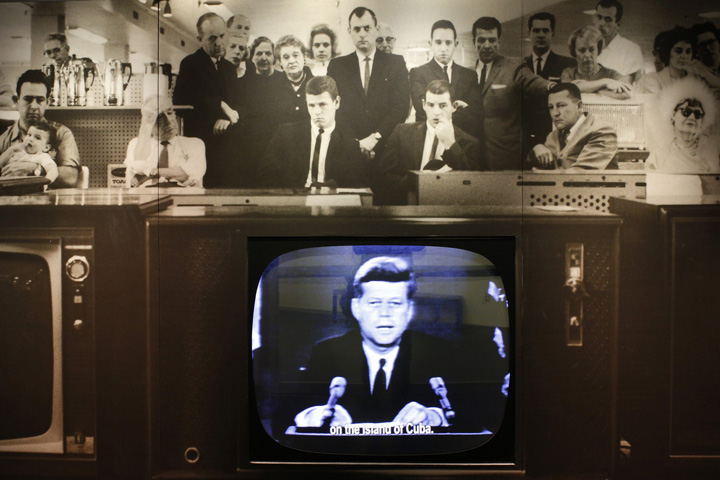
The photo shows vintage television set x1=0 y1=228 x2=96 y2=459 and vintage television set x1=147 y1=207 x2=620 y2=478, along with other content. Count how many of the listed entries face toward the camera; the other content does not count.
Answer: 2

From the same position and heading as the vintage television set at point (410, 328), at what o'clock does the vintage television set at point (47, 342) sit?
the vintage television set at point (47, 342) is roughly at 3 o'clock from the vintage television set at point (410, 328).

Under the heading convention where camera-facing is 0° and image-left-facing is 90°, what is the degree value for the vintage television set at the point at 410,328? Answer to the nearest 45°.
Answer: approximately 0°

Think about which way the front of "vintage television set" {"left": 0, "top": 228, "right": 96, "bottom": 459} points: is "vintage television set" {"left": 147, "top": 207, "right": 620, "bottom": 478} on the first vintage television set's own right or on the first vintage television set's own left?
on the first vintage television set's own left
